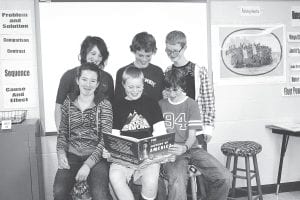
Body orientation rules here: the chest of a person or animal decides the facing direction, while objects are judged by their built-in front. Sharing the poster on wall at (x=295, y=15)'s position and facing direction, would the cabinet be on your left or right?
on your right

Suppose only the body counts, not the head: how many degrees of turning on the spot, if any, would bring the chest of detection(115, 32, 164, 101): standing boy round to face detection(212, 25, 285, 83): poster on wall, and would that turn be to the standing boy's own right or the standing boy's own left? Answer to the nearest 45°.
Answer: approximately 90° to the standing boy's own left

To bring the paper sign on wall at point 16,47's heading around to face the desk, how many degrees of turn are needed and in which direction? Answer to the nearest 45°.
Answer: approximately 90° to its left

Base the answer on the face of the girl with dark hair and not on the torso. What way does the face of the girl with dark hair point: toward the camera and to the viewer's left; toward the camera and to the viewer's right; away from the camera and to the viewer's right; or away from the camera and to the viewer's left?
toward the camera and to the viewer's right

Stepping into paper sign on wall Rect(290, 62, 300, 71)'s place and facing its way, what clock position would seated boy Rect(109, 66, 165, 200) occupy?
The seated boy is roughly at 1 o'clock from the paper sign on wall.

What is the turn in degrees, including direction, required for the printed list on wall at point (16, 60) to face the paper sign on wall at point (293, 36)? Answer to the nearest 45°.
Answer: approximately 90° to its left

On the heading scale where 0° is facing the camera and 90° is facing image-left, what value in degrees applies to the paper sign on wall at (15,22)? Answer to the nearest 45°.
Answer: approximately 0°
